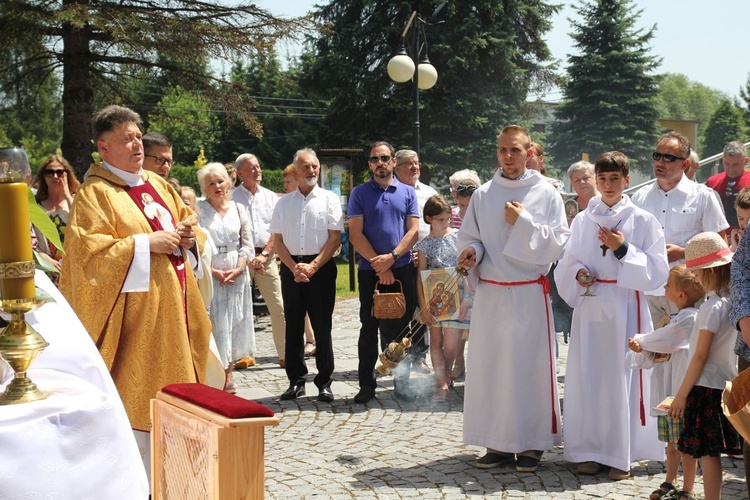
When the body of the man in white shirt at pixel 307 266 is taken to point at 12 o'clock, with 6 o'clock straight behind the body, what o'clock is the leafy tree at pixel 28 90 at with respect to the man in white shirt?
The leafy tree is roughly at 5 o'clock from the man in white shirt.

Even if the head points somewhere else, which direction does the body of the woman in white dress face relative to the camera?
toward the camera

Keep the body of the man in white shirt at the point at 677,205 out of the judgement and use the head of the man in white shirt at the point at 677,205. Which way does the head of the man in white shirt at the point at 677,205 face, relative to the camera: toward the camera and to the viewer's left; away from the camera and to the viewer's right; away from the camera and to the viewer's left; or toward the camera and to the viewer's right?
toward the camera and to the viewer's left

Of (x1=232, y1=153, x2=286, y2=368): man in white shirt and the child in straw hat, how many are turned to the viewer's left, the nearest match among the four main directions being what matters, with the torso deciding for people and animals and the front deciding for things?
1

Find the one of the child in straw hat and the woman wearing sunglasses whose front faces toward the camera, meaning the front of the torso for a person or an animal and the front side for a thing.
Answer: the woman wearing sunglasses

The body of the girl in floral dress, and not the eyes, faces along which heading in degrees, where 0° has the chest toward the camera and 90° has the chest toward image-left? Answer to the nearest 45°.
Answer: approximately 0°

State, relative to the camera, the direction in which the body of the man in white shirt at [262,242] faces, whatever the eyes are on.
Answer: toward the camera

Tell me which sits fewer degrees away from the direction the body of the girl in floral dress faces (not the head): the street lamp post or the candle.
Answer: the candle

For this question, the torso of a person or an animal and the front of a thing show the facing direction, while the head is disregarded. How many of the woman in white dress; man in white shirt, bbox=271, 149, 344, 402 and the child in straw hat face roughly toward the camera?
2

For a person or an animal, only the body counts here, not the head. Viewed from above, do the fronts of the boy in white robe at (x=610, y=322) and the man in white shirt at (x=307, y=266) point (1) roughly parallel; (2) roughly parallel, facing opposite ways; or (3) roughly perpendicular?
roughly parallel

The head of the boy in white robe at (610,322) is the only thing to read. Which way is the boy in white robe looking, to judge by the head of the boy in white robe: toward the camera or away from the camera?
toward the camera

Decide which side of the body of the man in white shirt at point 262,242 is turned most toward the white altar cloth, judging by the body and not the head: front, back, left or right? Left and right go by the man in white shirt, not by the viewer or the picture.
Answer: front

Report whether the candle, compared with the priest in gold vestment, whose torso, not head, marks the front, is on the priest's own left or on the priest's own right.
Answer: on the priest's own right

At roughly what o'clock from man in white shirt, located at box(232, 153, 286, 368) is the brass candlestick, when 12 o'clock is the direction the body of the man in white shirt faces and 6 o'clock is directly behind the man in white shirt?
The brass candlestick is roughly at 12 o'clock from the man in white shirt.
